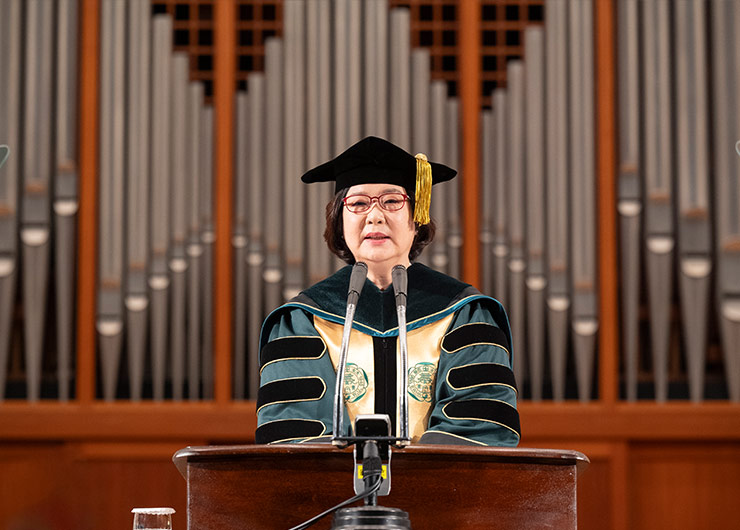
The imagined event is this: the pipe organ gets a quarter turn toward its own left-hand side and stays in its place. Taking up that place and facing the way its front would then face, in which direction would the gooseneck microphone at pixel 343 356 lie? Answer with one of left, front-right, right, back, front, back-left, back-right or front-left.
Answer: right

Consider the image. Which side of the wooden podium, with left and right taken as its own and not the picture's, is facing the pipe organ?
back

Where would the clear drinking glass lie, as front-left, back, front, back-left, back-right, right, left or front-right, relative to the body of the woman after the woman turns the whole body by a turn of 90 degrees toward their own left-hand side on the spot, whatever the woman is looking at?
back-right

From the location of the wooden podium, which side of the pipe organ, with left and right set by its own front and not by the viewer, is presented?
front

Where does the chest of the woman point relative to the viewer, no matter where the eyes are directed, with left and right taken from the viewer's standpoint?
facing the viewer

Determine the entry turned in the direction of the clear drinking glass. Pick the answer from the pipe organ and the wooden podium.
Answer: the pipe organ

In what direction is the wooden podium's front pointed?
toward the camera

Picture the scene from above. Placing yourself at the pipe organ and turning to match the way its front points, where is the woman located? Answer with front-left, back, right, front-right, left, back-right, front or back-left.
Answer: front

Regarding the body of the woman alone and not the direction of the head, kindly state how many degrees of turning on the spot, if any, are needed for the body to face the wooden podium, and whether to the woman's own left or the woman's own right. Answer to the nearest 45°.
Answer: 0° — they already face it

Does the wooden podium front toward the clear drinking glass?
no

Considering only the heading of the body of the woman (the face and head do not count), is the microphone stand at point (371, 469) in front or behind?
in front

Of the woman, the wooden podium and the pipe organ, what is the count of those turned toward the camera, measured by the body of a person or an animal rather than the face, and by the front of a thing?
3

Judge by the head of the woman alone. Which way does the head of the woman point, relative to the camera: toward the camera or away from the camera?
toward the camera

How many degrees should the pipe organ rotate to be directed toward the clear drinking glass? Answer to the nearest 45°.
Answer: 0° — it already faces it

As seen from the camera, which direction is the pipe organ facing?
toward the camera
